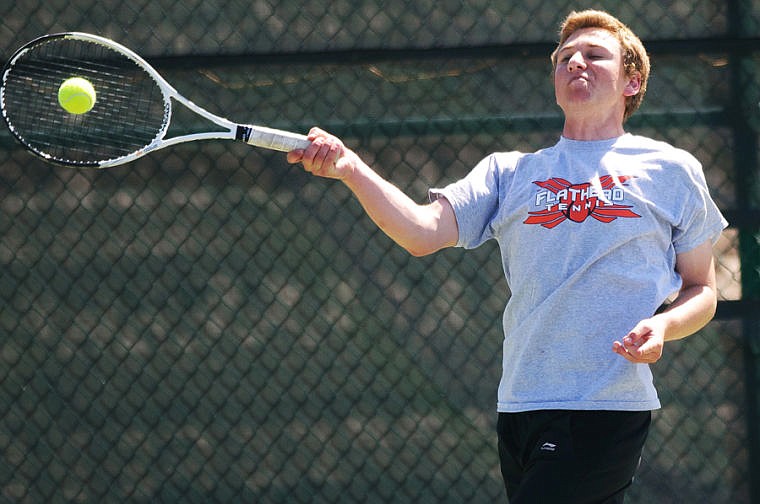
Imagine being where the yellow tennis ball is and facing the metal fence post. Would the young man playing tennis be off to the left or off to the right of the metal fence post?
right

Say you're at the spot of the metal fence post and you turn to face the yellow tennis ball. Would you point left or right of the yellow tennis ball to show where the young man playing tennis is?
left

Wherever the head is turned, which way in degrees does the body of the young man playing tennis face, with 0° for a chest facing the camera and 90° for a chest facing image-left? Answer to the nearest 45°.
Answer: approximately 0°

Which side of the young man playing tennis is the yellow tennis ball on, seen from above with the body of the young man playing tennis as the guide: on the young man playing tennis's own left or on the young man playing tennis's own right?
on the young man playing tennis's own right

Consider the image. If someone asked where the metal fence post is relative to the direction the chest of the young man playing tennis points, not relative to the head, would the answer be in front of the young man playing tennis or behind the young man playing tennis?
behind
